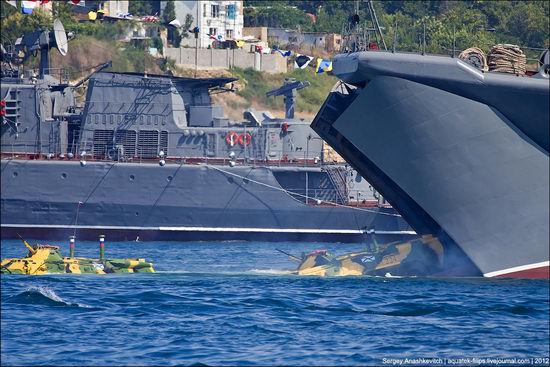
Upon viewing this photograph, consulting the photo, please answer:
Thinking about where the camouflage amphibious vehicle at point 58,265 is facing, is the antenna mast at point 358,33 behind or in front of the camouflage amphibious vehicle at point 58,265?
behind

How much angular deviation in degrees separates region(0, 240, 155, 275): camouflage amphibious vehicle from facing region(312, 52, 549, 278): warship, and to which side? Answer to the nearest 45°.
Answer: approximately 135° to its left

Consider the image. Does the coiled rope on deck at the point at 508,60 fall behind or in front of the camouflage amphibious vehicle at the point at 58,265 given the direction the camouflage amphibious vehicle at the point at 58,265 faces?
behind

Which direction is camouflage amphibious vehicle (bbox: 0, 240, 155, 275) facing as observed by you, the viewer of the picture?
facing to the left of the viewer

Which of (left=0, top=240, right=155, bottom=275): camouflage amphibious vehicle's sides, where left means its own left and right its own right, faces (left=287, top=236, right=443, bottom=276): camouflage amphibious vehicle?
back
